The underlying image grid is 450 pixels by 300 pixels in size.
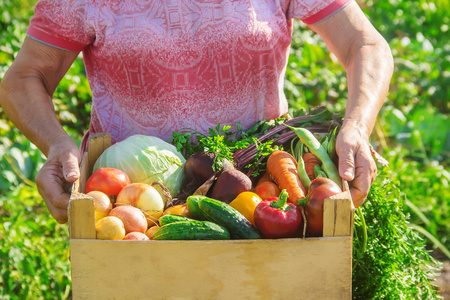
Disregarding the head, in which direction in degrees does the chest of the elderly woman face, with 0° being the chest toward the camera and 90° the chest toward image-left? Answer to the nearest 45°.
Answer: approximately 0°

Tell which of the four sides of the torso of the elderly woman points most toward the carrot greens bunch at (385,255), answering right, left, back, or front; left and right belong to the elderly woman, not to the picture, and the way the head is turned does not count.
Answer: left

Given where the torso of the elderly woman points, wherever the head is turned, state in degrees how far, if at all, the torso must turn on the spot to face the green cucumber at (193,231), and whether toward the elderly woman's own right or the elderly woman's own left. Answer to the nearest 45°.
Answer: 0° — they already face it
